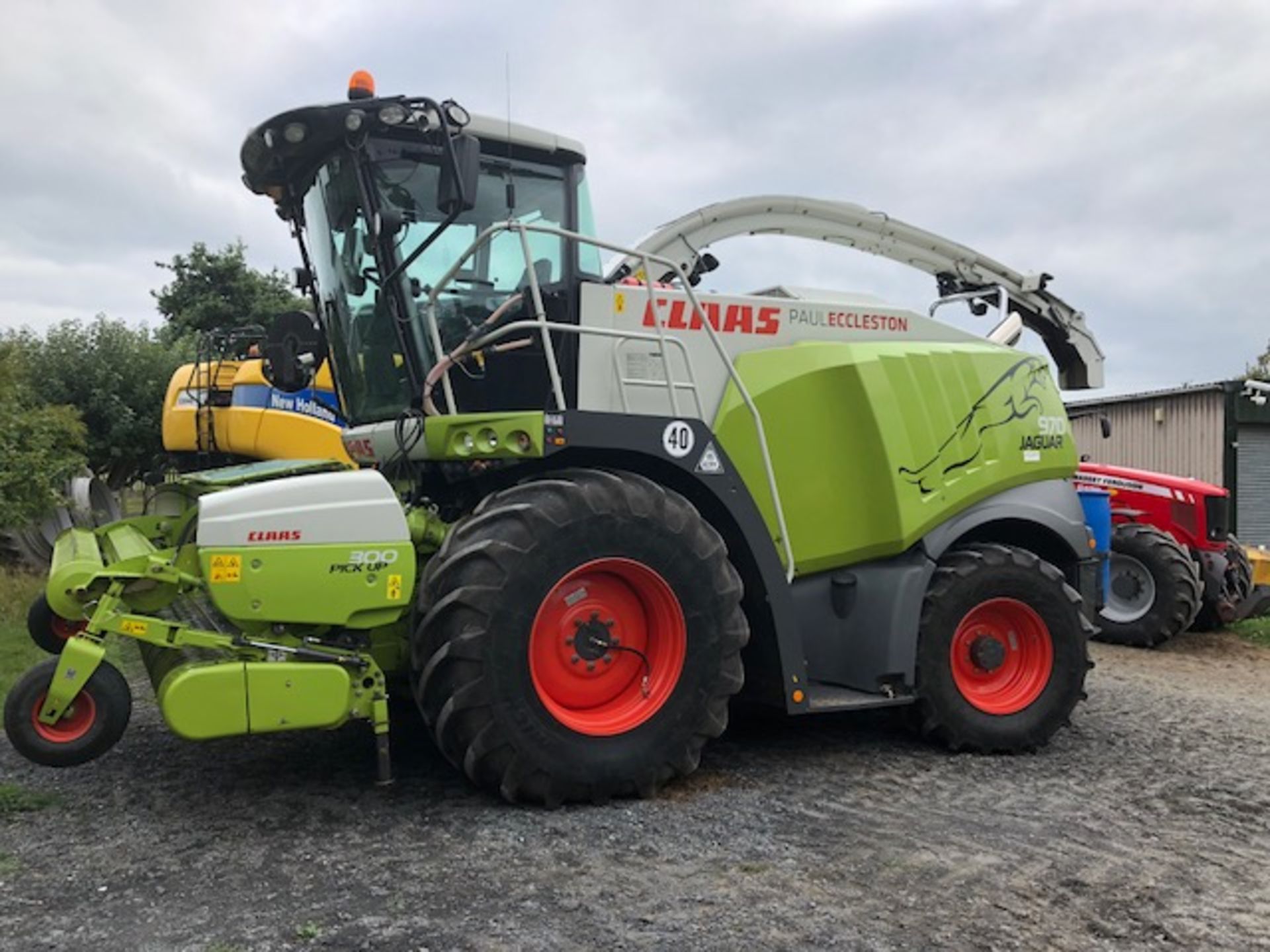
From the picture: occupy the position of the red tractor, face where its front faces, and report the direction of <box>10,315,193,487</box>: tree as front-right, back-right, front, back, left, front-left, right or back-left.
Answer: back-right

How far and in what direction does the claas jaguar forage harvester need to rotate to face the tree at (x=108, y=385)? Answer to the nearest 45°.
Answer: approximately 90° to its right

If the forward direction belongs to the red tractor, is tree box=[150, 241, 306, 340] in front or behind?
behind

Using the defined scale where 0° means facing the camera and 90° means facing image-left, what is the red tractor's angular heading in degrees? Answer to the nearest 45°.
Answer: approximately 315°

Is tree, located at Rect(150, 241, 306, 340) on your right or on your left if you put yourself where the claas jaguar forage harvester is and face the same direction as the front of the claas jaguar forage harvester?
on your right

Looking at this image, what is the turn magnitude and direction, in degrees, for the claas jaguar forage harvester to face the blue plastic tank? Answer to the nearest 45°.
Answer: approximately 180°
